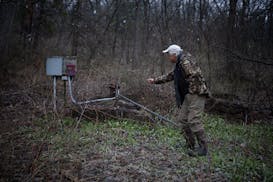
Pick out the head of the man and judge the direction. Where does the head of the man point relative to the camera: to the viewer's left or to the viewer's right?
to the viewer's left

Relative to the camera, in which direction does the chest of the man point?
to the viewer's left

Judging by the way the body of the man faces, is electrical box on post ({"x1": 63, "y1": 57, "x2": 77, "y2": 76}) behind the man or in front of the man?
in front

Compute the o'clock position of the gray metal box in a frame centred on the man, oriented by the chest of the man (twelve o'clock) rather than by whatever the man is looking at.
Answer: The gray metal box is roughly at 1 o'clock from the man.
